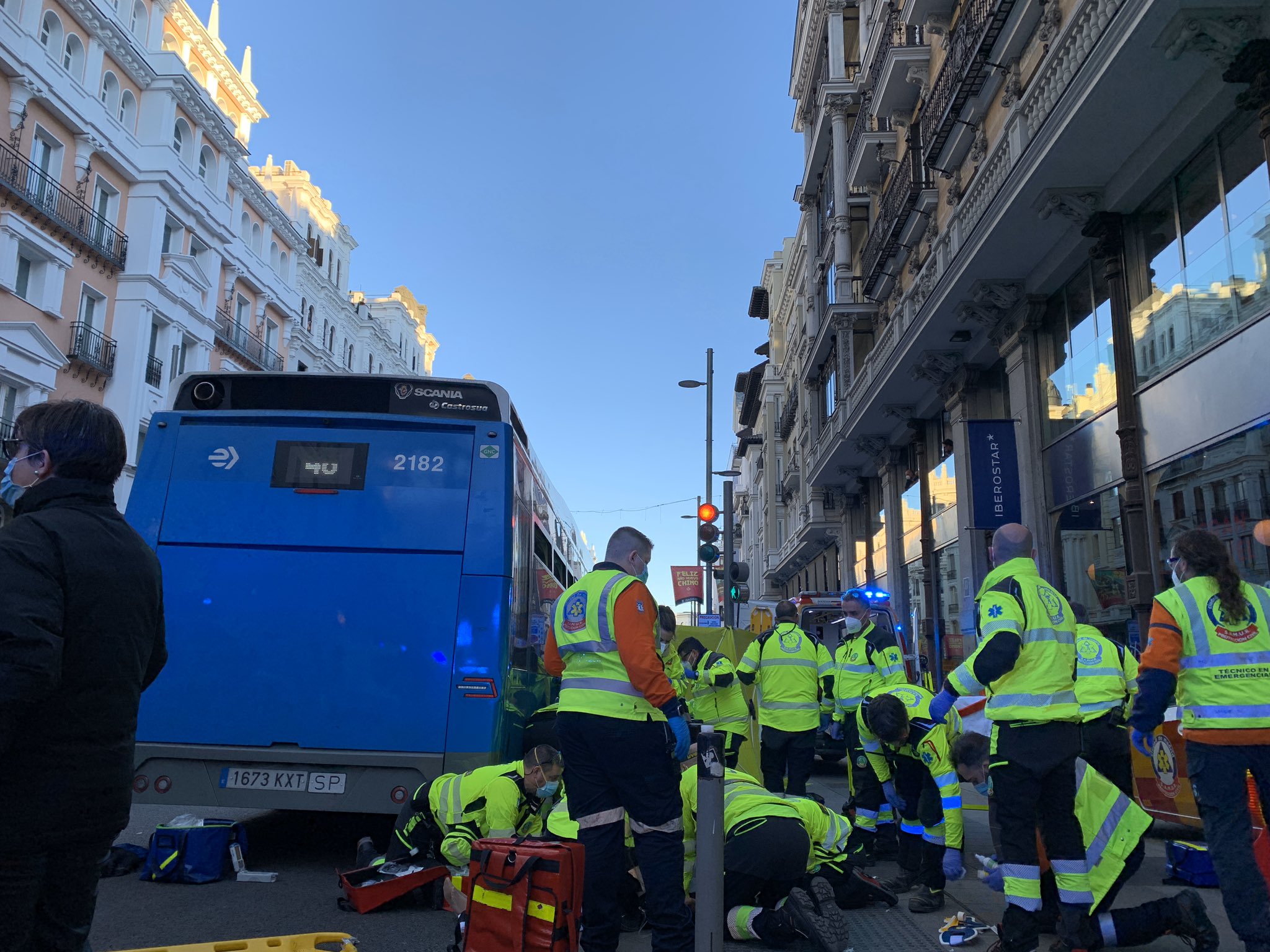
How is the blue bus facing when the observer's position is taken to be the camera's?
facing away from the viewer

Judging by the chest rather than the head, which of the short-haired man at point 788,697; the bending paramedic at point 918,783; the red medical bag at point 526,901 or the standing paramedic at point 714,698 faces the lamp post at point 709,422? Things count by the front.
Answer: the short-haired man

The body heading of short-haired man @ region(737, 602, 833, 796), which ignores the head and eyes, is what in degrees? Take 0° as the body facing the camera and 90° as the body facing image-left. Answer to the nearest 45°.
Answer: approximately 180°

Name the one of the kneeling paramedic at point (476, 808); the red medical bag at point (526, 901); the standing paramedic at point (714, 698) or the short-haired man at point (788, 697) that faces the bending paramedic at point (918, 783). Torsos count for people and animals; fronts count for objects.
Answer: the kneeling paramedic at point (476, 808)

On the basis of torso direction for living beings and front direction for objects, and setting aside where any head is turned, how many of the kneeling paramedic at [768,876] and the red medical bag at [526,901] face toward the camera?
1

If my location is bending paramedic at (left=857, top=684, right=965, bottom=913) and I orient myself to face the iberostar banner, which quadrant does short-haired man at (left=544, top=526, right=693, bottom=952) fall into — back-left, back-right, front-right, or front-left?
back-left

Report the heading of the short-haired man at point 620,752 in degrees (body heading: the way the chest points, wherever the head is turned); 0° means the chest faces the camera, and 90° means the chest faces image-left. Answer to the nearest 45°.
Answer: approximately 225°

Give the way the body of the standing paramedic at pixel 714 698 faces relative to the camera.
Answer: to the viewer's left

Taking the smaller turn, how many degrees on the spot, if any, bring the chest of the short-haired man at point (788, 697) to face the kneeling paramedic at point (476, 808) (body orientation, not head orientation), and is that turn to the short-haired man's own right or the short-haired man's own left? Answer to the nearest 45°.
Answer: approximately 135° to the short-haired man's own left

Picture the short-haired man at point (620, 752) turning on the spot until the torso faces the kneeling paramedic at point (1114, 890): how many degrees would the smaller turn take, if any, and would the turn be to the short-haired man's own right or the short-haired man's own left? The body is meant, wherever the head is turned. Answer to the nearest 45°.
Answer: approximately 45° to the short-haired man's own right

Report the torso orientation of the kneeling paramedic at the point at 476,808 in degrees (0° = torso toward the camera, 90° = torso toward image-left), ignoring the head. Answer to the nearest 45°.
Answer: approximately 270°

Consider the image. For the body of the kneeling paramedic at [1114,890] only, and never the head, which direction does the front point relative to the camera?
to the viewer's left

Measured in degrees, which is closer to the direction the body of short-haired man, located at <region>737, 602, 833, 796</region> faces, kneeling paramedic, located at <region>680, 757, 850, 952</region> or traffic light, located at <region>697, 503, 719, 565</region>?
the traffic light

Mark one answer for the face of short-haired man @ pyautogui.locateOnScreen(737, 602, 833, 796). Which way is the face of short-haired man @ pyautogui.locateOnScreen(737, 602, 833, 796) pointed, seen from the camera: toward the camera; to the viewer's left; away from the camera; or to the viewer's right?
away from the camera
